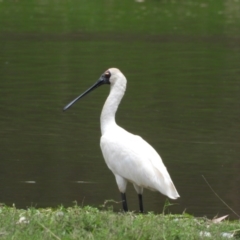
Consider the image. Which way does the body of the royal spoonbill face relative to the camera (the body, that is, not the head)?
to the viewer's left
